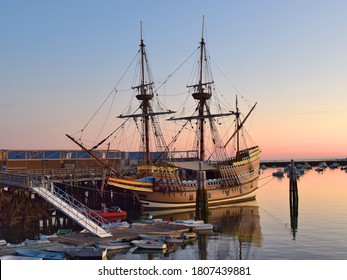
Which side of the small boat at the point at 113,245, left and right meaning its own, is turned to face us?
left

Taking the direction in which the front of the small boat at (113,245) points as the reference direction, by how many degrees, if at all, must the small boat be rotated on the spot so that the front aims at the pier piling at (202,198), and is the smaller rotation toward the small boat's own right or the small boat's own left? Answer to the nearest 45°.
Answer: approximately 135° to the small boat's own right

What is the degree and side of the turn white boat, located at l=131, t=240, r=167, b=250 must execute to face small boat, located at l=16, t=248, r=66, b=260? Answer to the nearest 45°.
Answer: approximately 45° to its left

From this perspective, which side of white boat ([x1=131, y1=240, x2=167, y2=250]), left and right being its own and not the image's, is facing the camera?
left

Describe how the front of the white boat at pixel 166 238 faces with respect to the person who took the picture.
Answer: facing to the left of the viewer

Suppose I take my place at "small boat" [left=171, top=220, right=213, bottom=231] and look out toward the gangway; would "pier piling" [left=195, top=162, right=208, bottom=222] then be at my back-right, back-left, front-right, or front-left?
back-right

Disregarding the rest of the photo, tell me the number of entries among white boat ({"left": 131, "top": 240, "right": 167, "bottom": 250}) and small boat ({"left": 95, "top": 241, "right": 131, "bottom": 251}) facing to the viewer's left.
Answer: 2

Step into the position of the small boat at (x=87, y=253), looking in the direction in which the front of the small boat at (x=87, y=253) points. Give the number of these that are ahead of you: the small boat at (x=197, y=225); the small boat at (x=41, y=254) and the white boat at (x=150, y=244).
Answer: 1
